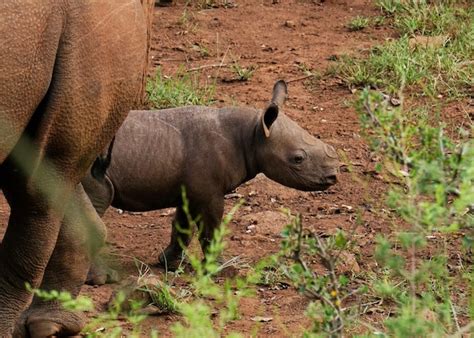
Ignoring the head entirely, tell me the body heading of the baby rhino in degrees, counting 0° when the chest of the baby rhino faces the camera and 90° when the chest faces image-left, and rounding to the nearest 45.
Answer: approximately 270°

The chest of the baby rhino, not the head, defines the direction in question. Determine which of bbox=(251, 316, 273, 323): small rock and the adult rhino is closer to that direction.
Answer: the small rock

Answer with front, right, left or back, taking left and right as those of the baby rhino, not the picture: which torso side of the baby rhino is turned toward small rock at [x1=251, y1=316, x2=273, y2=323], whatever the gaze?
right
